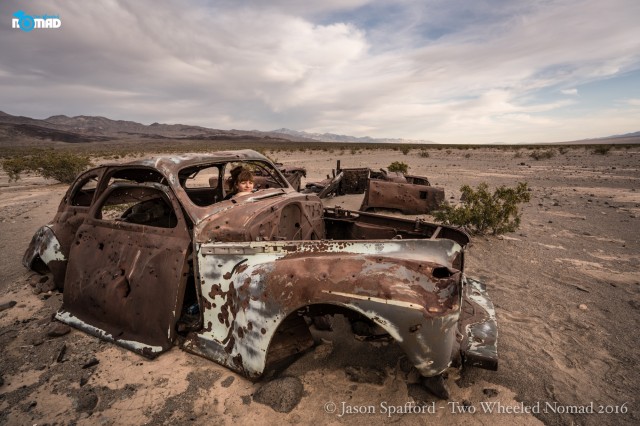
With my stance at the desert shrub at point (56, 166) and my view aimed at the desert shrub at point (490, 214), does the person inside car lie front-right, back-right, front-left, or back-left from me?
front-right

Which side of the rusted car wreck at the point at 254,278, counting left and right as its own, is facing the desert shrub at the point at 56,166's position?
back

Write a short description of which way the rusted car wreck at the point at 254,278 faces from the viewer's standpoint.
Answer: facing the viewer and to the right of the viewer
